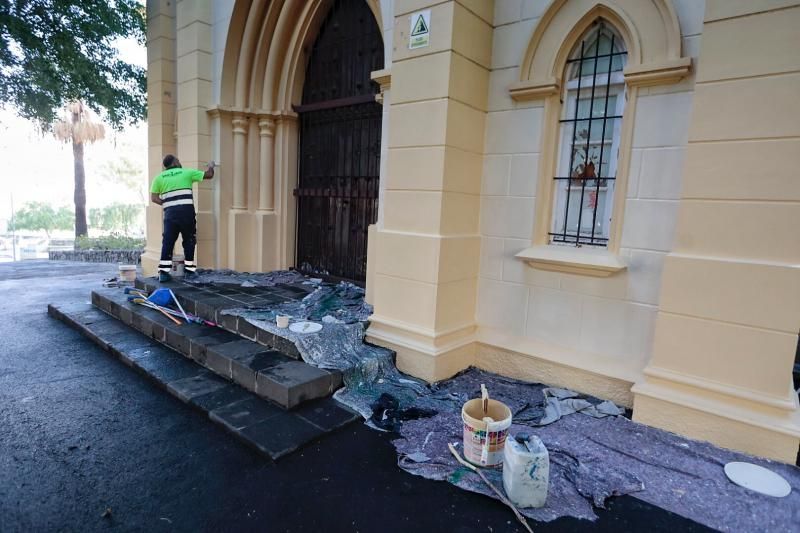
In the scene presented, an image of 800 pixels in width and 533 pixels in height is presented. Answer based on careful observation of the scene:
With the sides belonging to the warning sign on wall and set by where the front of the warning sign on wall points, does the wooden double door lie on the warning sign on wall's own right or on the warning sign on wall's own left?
on the warning sign on wall's own right

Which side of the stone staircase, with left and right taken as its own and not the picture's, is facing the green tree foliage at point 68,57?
right

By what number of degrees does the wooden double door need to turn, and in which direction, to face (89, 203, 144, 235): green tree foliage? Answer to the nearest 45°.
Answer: approximately 90° to its right

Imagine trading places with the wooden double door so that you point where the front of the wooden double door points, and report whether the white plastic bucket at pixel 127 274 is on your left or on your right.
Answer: on your right

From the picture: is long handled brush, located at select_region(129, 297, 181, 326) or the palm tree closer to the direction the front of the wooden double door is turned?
the long handled brush

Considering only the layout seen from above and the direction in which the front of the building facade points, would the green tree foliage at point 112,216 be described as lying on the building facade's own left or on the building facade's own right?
on the building facade's own right

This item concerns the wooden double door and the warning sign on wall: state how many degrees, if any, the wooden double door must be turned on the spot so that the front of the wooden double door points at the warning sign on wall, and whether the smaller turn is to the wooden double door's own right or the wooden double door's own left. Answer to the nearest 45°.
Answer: approximately 45° to the wooden double door's own left

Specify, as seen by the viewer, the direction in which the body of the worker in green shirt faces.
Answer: away from the camera

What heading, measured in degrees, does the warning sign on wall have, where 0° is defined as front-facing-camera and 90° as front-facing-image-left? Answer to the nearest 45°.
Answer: approximately 45°

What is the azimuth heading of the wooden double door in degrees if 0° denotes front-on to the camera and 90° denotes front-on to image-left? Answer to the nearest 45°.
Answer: approximately 45°

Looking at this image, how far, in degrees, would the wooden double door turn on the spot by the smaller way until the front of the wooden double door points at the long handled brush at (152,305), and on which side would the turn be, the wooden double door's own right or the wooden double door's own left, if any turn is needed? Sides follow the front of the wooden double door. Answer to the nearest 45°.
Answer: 0° — it already faces it
